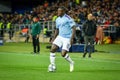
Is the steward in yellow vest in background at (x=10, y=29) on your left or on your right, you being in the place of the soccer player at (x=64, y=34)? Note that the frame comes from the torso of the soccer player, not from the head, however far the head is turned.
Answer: on your right

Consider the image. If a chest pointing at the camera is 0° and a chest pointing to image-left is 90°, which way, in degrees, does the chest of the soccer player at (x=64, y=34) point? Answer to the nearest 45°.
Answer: approximately 45°
